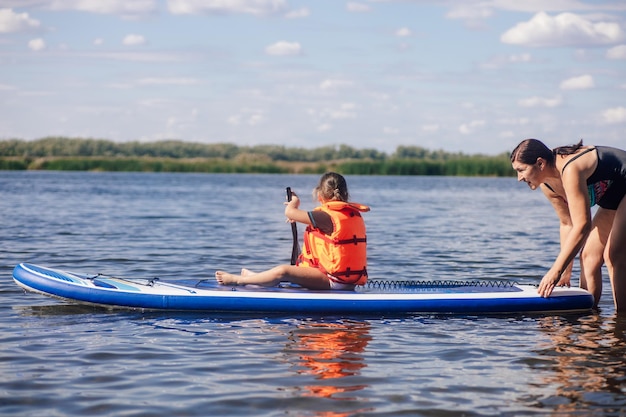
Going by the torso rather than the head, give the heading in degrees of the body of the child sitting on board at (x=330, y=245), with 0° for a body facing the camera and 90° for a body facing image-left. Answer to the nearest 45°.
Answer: approximately 135°

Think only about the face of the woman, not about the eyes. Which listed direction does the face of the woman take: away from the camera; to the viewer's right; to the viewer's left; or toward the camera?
to the viewer's left

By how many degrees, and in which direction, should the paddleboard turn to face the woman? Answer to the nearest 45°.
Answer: approximately 180°

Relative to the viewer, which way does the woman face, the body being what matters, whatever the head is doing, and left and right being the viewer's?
facing to the left of the viewer

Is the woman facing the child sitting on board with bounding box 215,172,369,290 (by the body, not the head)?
yes

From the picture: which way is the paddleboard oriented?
to the viewer's left

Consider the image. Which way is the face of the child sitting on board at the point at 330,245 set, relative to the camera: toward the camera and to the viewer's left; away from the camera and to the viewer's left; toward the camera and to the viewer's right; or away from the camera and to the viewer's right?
away from the camera and to the viewer's left

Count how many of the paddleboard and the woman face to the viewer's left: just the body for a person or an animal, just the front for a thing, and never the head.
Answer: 2
